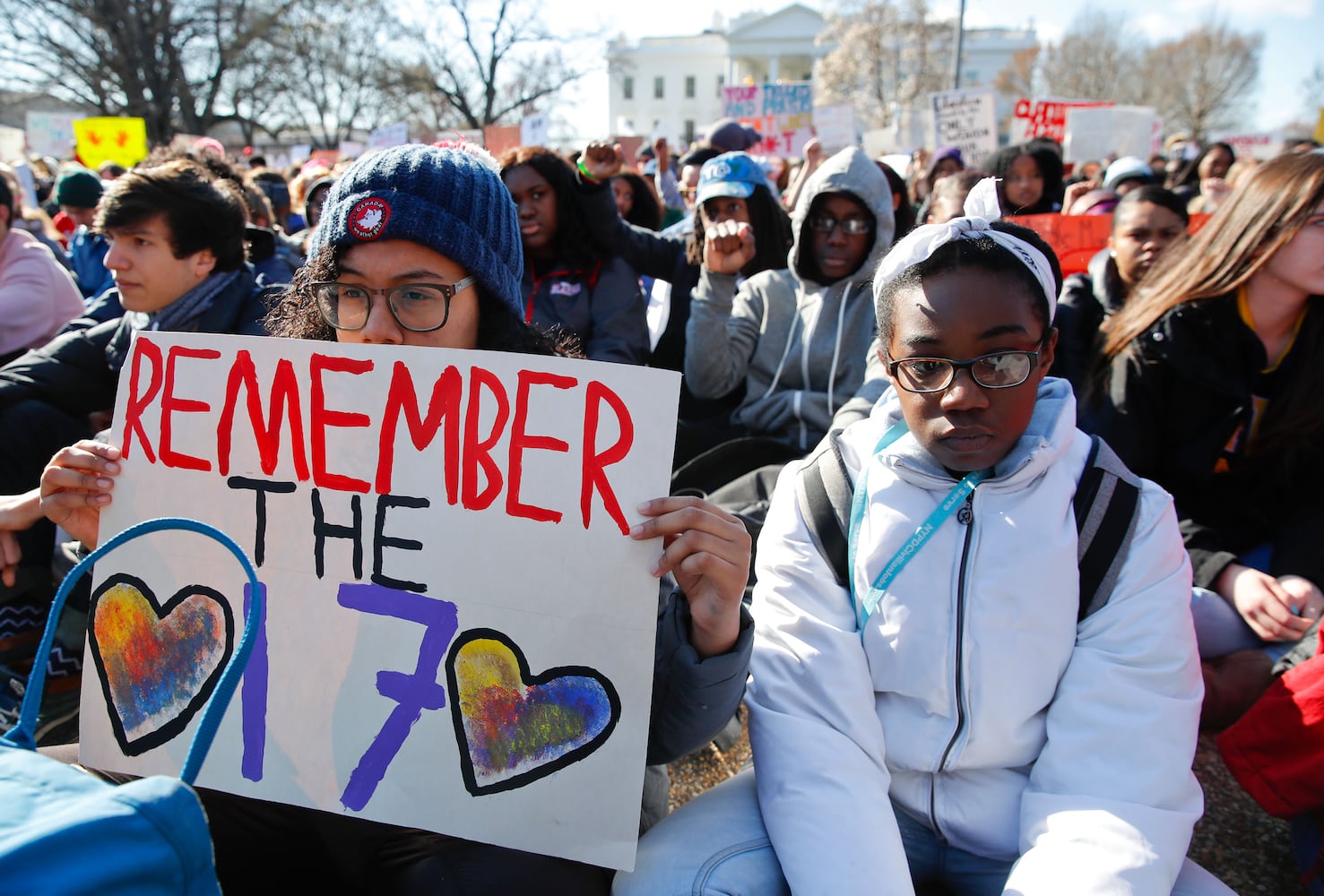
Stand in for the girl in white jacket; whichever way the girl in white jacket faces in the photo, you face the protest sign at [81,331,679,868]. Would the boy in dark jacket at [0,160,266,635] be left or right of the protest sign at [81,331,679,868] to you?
right

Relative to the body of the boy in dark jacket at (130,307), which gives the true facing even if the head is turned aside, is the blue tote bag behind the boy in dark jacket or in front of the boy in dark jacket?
in front

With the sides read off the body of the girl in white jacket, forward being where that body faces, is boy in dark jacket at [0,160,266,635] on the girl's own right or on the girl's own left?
on the girl's own right

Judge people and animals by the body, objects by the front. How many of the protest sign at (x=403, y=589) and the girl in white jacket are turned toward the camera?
2

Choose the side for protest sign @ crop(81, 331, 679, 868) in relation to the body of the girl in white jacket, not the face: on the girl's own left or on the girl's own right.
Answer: on the girl's own right

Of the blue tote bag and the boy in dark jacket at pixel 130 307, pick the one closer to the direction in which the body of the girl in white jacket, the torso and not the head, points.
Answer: the blue tote bag

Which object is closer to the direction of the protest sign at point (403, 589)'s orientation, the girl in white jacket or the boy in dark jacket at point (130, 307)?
the girl in white jacket

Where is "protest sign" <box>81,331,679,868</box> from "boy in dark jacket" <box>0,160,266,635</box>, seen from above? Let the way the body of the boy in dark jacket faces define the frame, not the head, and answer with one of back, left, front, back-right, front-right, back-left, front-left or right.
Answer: front-left
